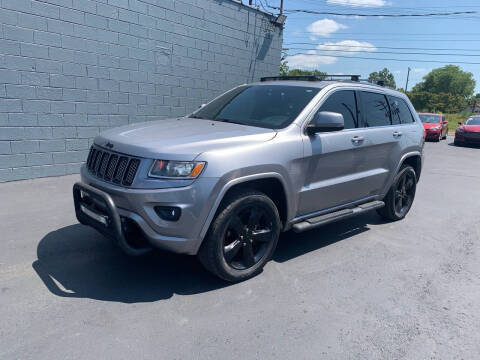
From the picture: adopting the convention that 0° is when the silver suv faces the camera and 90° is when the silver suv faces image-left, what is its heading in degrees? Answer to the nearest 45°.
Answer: approximately 45°

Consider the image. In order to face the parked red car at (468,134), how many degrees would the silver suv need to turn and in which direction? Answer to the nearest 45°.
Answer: approximately 180°

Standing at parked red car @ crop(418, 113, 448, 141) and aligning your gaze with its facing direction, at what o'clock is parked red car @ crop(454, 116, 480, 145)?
parked red car @ crop(454, 116, 480, 145) is roughly at 9 o'clock from parked red car @ crop(418, 113, 448, 141).

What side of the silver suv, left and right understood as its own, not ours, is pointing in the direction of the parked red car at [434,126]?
back

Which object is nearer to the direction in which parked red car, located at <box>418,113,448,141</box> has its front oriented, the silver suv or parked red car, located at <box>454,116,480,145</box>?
the silver suv

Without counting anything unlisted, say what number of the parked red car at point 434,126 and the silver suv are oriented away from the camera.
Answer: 0

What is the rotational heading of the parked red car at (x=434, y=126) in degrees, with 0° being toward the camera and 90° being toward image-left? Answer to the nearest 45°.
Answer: approximately 45°
